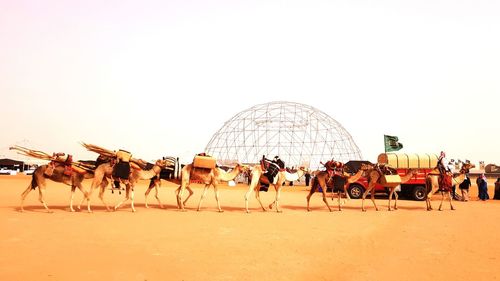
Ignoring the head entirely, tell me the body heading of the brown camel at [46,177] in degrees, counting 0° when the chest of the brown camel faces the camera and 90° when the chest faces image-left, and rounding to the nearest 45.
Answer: approximately 270°

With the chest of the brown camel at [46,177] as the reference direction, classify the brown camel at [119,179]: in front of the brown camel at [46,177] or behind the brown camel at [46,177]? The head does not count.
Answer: in front

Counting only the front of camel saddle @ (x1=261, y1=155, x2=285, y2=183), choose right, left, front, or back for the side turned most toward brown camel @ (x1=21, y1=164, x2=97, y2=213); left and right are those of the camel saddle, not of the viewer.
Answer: back

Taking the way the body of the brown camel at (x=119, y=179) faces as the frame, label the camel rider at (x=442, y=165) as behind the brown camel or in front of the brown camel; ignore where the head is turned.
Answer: in front

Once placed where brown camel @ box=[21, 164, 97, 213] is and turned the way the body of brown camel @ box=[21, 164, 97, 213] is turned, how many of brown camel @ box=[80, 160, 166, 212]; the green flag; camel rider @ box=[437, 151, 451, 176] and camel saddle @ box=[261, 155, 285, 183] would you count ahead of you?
4

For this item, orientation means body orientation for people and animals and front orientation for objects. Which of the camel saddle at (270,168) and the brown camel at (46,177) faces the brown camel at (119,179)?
the brown camel at (46,177)

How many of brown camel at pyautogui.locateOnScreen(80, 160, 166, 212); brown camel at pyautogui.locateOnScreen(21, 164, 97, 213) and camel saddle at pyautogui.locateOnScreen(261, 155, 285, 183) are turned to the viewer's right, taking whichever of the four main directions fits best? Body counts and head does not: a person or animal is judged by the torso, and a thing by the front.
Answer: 3

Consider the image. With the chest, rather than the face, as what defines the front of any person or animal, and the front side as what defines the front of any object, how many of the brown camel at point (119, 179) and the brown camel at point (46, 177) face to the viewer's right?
2

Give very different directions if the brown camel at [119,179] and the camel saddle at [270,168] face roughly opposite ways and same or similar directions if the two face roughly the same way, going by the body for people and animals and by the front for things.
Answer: same or similar directions

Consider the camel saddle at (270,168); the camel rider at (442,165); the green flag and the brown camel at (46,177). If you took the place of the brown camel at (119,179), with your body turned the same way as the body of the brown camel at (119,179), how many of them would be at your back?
1

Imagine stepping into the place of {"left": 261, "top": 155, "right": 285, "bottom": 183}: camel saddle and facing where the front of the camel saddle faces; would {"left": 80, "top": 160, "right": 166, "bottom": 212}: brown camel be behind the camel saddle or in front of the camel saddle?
behind

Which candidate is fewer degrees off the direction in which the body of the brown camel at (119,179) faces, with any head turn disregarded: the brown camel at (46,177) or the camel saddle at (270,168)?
the camel saddle

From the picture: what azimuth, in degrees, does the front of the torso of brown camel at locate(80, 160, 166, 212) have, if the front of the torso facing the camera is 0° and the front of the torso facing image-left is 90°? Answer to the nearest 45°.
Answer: approximately 270°

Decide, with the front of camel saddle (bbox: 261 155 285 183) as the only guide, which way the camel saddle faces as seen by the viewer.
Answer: to the viewer's right

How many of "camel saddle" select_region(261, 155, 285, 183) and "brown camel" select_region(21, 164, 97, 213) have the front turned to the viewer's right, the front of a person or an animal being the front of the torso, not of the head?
2
